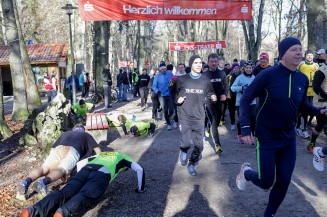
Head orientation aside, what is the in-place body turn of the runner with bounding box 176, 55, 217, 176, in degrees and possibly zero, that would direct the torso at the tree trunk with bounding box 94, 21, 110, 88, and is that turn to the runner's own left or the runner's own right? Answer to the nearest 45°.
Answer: approximately 180°

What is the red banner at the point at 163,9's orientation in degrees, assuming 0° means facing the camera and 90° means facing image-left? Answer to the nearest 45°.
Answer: approximately 0°

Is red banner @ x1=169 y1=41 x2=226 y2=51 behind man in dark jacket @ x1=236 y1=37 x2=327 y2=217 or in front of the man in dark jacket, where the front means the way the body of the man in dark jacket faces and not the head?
behind

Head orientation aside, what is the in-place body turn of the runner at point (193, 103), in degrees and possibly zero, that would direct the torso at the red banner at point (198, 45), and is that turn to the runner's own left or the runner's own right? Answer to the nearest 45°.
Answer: approximately 180°
